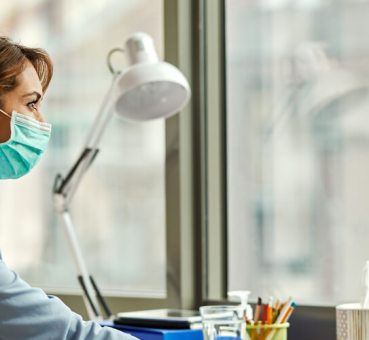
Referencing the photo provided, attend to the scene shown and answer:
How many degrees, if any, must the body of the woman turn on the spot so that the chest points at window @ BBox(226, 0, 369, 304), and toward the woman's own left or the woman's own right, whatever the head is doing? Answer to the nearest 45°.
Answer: approximately 45° to the woman's own left

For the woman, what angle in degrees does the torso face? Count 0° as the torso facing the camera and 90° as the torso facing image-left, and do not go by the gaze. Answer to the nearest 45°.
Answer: approximately 270°

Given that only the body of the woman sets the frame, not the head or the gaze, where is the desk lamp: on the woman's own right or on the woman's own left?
on the woman's own left

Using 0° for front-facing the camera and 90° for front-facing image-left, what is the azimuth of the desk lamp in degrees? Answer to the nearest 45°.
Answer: approximately 315°

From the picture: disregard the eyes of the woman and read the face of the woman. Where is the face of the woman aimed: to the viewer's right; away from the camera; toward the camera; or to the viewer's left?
to the viewer's right

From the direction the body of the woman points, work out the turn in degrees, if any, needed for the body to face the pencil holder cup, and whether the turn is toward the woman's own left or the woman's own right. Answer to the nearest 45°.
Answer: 0° — they already face it
